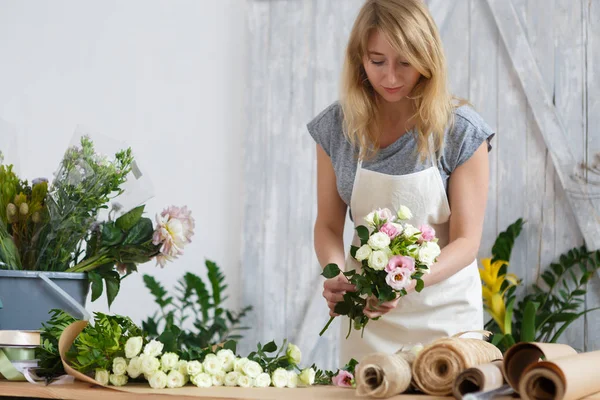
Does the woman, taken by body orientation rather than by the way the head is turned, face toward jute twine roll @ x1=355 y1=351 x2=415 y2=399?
yes

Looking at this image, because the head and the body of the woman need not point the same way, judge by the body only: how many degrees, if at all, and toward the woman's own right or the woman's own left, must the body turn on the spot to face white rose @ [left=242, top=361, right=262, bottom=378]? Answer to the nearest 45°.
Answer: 0° — they already face it

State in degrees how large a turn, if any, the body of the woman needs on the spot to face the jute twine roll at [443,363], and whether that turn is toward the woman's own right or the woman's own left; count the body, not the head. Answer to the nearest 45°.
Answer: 0° — they already face it

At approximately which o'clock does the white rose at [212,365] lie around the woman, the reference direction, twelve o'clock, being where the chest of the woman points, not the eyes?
The white rose is roughly at 1 o'clock from the woman.

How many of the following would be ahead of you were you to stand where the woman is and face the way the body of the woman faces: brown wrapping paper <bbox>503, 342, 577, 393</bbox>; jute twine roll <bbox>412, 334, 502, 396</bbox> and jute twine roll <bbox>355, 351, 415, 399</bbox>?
3

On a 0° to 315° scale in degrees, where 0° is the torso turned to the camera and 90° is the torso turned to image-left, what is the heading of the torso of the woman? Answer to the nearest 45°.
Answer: approximately 0°
